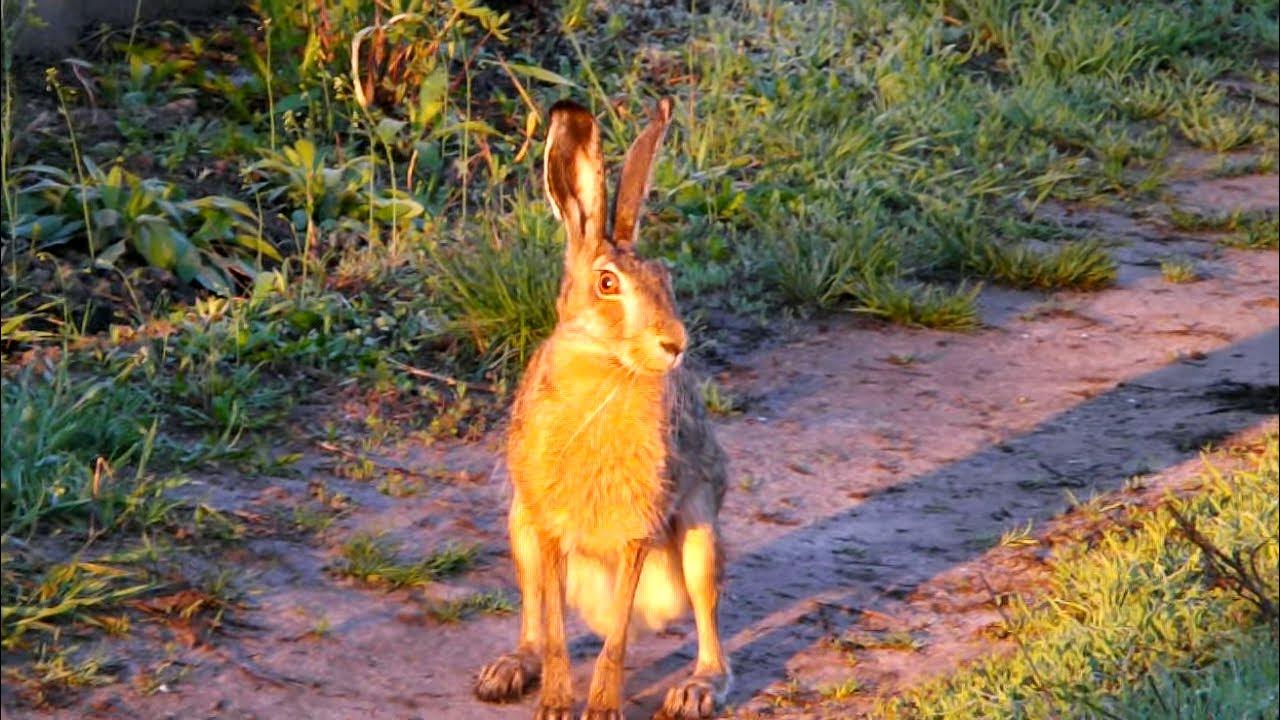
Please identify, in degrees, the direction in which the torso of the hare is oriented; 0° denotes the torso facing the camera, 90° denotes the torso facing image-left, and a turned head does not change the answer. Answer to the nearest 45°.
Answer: approximately 0°

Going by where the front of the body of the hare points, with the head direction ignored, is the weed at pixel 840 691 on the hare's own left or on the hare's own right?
on the hare's own left

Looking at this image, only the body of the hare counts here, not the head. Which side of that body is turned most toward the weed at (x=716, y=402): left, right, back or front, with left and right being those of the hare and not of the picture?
back
